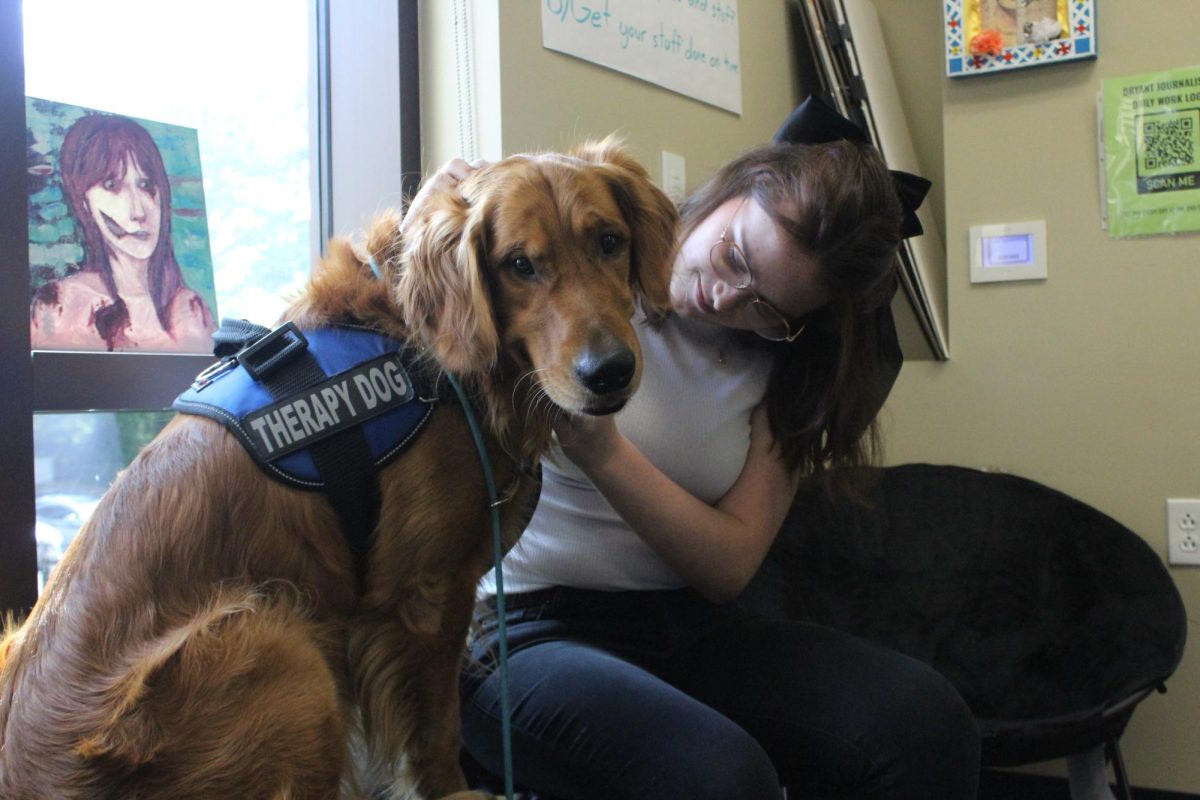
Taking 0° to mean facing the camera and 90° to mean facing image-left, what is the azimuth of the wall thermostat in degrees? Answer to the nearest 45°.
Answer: approximately 0°

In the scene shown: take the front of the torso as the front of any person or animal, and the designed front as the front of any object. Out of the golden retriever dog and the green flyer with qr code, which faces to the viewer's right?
the golden retriever dog

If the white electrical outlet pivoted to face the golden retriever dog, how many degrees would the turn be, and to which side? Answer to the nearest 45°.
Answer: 0° — it already faces it

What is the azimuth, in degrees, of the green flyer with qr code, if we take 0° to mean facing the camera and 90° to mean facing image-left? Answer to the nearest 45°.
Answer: approximately 0°

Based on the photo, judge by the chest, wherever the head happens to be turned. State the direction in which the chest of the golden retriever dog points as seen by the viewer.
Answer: to the viewer's right
